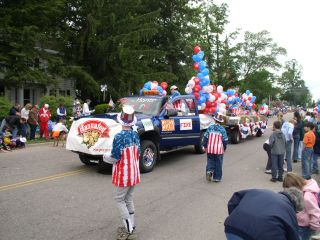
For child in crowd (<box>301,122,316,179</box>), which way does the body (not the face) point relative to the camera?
to the viewer's left

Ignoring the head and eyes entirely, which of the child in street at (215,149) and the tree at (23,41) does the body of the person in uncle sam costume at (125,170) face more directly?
the tree

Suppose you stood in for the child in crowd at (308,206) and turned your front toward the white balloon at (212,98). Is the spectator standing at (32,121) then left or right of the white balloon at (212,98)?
left

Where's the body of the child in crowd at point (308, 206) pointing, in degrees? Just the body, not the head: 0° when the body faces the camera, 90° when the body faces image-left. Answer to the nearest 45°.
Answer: approximately 90°

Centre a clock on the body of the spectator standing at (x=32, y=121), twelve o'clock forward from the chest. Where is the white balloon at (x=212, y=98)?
The white balloon is roughly at 1 o'clock from the spectator standing.

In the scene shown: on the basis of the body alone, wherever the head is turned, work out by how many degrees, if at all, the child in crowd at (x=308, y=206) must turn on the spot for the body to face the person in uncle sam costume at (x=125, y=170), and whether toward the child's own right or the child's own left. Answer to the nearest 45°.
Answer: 0° — they already face them
